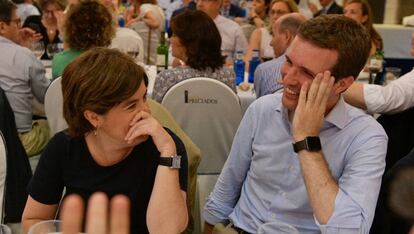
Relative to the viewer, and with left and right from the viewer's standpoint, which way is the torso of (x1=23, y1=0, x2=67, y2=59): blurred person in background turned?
facing the viewer

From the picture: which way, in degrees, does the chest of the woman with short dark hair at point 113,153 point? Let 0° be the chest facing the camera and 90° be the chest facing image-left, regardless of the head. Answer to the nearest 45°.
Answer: approximately 315°

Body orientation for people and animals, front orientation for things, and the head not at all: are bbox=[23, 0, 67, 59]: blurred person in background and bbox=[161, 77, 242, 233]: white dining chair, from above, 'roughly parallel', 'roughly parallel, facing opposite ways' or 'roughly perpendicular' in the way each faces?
roughly parallel, facing opposite ways

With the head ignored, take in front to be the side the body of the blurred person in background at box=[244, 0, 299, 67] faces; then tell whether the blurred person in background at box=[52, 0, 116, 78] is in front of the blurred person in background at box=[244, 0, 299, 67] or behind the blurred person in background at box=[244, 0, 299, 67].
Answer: in front

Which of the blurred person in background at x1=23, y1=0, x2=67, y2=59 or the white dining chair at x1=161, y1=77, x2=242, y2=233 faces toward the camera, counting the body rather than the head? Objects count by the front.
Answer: the blurred person in background

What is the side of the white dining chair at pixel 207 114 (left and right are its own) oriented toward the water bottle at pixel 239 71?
front

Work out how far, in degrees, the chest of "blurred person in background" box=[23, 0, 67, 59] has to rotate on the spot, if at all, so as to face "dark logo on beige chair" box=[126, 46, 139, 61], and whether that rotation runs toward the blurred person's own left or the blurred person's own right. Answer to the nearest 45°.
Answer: approximately 45° to the blurred person's own left

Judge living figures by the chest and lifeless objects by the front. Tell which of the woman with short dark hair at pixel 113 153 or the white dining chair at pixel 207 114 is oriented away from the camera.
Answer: the white dining chair

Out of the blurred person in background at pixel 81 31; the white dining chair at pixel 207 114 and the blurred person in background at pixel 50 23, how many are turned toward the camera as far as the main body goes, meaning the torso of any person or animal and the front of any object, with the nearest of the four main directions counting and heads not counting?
1

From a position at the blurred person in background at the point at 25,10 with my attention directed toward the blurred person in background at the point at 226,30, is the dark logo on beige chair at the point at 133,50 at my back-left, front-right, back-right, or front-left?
front-right

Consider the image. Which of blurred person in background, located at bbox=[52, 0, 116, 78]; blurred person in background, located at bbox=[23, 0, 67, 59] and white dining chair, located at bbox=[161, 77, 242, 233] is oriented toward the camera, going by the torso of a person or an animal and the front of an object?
blurred person in background, located at bbox=[23, 0, 67, 59]

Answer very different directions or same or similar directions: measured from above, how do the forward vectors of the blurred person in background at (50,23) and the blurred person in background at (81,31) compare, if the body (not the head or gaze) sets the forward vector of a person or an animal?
very different directions

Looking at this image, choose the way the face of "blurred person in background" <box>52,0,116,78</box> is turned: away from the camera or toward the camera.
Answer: away from the camera

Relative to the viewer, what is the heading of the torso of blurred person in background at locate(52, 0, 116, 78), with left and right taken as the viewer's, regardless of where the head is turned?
facing away from the viewer

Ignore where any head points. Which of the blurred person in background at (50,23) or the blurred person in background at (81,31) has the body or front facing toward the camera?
the blurred person in background at (50,23)

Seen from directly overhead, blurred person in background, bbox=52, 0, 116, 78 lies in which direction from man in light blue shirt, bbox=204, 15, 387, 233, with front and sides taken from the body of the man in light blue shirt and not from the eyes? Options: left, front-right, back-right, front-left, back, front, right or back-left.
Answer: right

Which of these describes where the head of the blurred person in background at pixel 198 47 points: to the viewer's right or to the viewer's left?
to the viewer's left

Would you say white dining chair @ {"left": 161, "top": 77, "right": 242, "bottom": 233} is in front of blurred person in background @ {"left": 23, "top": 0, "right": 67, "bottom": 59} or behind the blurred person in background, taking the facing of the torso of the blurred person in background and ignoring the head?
in front

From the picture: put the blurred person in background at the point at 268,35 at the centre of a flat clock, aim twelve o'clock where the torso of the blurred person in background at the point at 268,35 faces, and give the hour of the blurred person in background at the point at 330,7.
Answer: the blurred person in background at the point at 330,7 is roughly at 7 o'clock from the blurred person in background at the point at 268,35.
